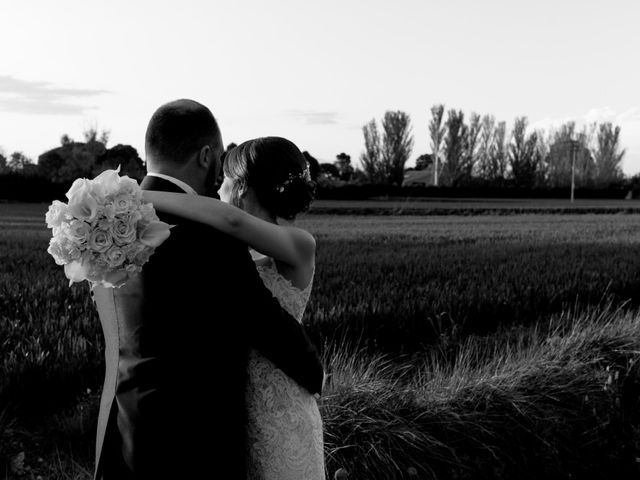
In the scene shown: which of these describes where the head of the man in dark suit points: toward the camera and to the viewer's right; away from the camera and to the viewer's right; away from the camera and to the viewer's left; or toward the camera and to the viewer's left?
away from the camera and to the viewer's right

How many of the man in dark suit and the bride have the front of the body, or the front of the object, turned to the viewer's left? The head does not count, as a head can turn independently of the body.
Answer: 1

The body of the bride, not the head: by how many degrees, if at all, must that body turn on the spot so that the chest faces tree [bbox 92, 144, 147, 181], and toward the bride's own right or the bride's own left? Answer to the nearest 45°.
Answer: approximately 90° to the bride's own right

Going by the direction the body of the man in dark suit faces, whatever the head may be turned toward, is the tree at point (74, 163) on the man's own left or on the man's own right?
on the man's own left

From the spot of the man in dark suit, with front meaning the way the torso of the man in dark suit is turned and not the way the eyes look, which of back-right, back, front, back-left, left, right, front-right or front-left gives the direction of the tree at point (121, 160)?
front-left

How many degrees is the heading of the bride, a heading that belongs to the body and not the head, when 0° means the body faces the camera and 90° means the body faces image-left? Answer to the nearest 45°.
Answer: approximately 90°

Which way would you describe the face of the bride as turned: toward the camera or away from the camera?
away from the camera

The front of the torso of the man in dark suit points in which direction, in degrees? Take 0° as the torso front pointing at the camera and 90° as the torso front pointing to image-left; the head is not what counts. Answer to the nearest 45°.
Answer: approximately 225°
